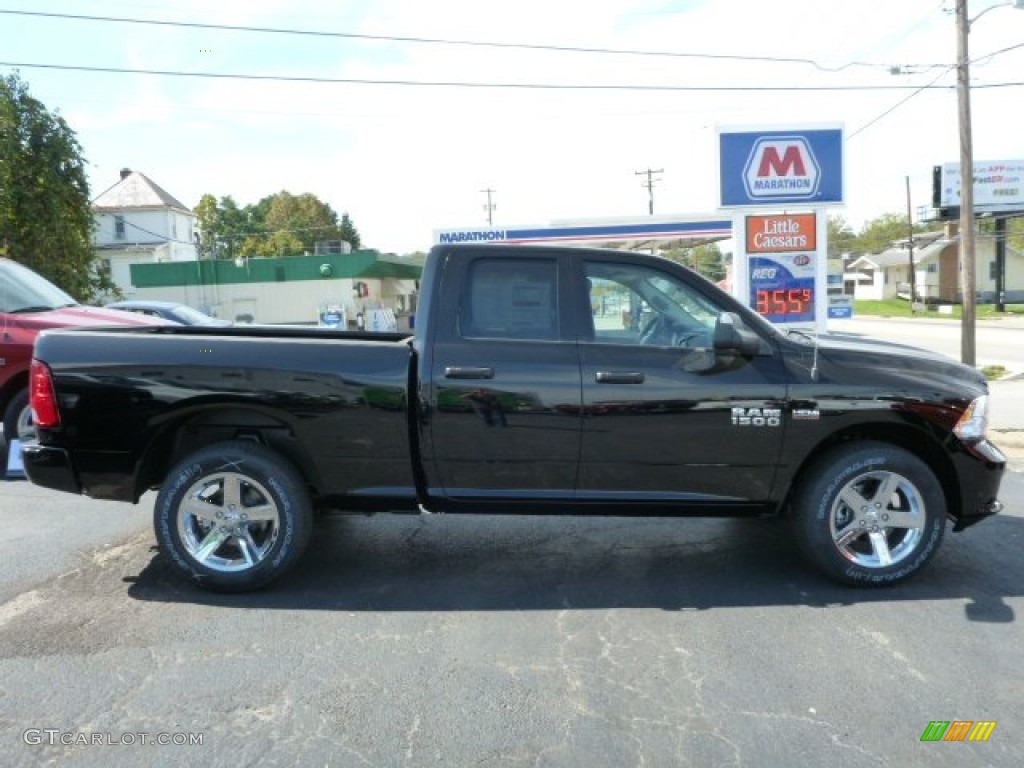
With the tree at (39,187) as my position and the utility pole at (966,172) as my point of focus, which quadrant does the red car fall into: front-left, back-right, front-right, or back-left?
front-right

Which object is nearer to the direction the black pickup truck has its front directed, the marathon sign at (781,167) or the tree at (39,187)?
the marathon sign

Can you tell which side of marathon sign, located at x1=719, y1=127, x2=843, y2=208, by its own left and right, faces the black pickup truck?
front

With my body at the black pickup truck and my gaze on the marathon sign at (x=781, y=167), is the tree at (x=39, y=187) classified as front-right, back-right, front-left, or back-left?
front-left

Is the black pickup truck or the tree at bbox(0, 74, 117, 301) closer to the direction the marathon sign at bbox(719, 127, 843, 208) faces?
the black pickup truck

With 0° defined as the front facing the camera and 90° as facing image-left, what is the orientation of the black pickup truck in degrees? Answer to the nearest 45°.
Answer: approximately 270°

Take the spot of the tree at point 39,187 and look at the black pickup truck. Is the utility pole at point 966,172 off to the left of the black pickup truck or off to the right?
left

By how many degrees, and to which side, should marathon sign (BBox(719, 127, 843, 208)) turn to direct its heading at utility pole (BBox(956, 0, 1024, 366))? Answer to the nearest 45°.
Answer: approximately 135° to its left

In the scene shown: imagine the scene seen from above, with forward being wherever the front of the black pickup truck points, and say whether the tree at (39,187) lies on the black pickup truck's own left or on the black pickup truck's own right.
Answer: on the black pickup truck's own left

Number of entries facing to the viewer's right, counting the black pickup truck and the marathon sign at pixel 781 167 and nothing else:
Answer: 1

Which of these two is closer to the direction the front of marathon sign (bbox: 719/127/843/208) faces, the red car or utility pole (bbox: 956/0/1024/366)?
the red car

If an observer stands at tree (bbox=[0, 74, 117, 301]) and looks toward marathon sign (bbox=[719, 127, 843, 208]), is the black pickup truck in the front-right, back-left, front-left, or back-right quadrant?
front-right

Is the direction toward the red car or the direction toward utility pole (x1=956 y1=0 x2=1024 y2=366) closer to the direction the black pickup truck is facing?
the utility pole

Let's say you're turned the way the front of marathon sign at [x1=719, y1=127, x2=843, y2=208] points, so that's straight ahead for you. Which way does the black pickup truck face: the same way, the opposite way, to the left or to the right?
to the left

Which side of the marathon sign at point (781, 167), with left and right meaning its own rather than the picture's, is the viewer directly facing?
front

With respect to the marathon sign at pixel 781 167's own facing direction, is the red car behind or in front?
in front
